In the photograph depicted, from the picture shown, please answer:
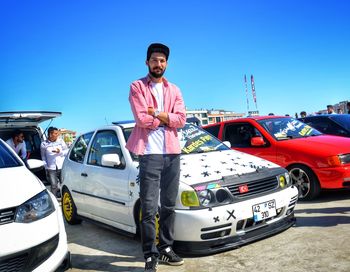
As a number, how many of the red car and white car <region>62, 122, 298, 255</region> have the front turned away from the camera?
0

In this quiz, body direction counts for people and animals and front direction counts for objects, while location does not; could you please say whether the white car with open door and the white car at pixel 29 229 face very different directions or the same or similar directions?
very different directions

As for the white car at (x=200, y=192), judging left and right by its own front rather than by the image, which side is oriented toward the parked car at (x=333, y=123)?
left

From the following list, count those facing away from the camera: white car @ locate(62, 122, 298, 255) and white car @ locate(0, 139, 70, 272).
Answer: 0

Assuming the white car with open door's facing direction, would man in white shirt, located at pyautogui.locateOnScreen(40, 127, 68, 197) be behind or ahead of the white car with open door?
behind

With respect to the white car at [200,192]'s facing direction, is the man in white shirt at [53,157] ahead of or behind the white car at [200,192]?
behind

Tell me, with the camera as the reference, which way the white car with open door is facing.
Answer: facing away from the viewer and to the left of the viewer

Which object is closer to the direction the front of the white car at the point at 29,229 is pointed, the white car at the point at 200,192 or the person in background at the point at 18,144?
the white car

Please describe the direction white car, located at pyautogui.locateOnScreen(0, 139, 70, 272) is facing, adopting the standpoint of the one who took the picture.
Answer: facing the viewer and to the right of the viewer

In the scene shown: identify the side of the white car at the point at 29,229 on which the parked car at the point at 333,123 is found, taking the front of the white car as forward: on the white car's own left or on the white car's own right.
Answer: on the white car's own left
